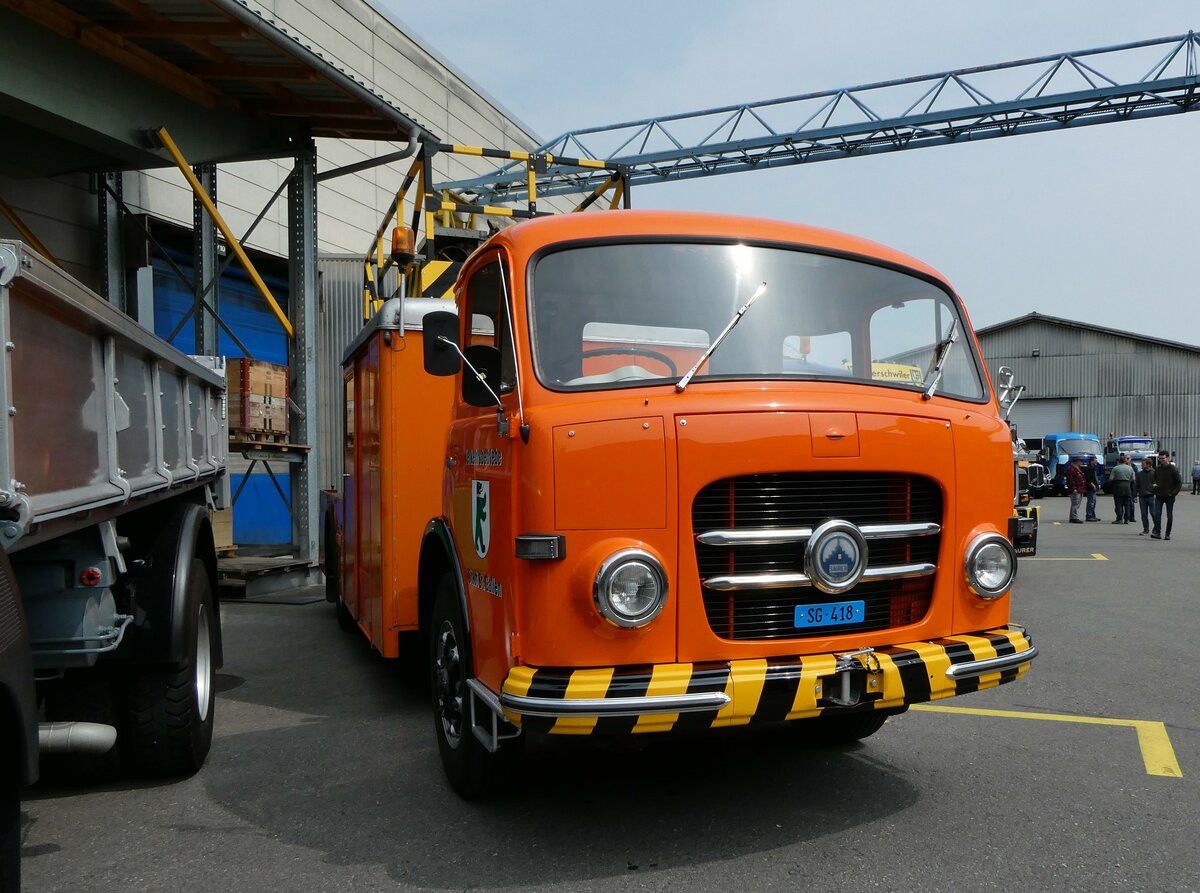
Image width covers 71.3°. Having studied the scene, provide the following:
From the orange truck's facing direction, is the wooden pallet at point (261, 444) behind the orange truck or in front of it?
behind

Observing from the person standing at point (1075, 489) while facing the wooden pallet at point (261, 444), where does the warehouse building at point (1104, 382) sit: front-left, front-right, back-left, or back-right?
back-right

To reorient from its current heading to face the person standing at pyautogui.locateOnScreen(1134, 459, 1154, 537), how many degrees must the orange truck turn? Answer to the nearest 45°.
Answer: approximately 90° to its left

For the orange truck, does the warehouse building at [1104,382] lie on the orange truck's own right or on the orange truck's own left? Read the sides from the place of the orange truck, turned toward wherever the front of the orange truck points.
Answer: on the orange truck's own left

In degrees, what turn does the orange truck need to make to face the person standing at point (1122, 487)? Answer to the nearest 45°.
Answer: approximately 90° to its left

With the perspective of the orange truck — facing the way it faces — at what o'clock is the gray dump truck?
The gray dump truck is roughly at 4 o'clock from the orange truck.

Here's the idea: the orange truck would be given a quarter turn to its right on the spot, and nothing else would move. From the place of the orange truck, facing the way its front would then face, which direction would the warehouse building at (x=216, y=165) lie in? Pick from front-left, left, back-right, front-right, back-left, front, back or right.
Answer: right

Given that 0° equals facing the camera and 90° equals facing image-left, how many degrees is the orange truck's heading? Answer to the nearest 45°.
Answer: approximately 315°

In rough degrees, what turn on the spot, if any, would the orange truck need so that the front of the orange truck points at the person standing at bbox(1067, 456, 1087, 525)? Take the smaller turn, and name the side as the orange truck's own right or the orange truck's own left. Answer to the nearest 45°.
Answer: approximately 90° to the orange truck's own left
